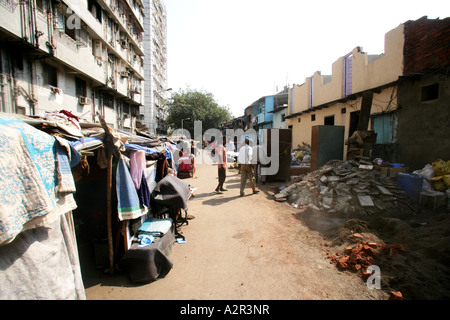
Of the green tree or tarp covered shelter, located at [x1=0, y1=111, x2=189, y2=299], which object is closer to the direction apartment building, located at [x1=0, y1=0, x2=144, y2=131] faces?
the tarp covered shelter

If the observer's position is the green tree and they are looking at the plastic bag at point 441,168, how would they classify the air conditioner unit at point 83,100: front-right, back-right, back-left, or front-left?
front-right

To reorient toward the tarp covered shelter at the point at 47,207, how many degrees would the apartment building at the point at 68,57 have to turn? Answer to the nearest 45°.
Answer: approximately 45° to its right

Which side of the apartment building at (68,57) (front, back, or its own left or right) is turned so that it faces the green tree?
left

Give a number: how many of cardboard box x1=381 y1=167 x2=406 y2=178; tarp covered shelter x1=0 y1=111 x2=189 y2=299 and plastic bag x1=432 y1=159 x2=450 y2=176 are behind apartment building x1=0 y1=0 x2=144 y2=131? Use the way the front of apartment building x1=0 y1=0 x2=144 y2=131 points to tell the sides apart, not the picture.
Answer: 0

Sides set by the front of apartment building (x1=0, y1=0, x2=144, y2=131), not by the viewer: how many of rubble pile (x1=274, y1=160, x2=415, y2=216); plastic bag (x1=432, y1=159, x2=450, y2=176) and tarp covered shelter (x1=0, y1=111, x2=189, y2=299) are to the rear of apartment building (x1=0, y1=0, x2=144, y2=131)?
0

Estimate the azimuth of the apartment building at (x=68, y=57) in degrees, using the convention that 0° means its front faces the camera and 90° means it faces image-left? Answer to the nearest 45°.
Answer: approximately 315°

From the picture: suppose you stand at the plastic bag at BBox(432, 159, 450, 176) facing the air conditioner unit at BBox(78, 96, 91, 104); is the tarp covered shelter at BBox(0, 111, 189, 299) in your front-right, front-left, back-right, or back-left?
front-left

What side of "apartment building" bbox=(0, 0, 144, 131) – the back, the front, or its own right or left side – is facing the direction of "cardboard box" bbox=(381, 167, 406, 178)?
front

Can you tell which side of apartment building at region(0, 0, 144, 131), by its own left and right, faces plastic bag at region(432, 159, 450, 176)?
front

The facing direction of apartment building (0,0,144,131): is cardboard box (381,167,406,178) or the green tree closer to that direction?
the cardboard box

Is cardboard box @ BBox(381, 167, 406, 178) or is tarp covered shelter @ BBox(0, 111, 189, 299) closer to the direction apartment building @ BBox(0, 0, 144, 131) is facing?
the cardboard box

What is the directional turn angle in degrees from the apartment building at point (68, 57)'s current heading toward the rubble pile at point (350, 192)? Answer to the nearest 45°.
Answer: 0° — it already faces it
